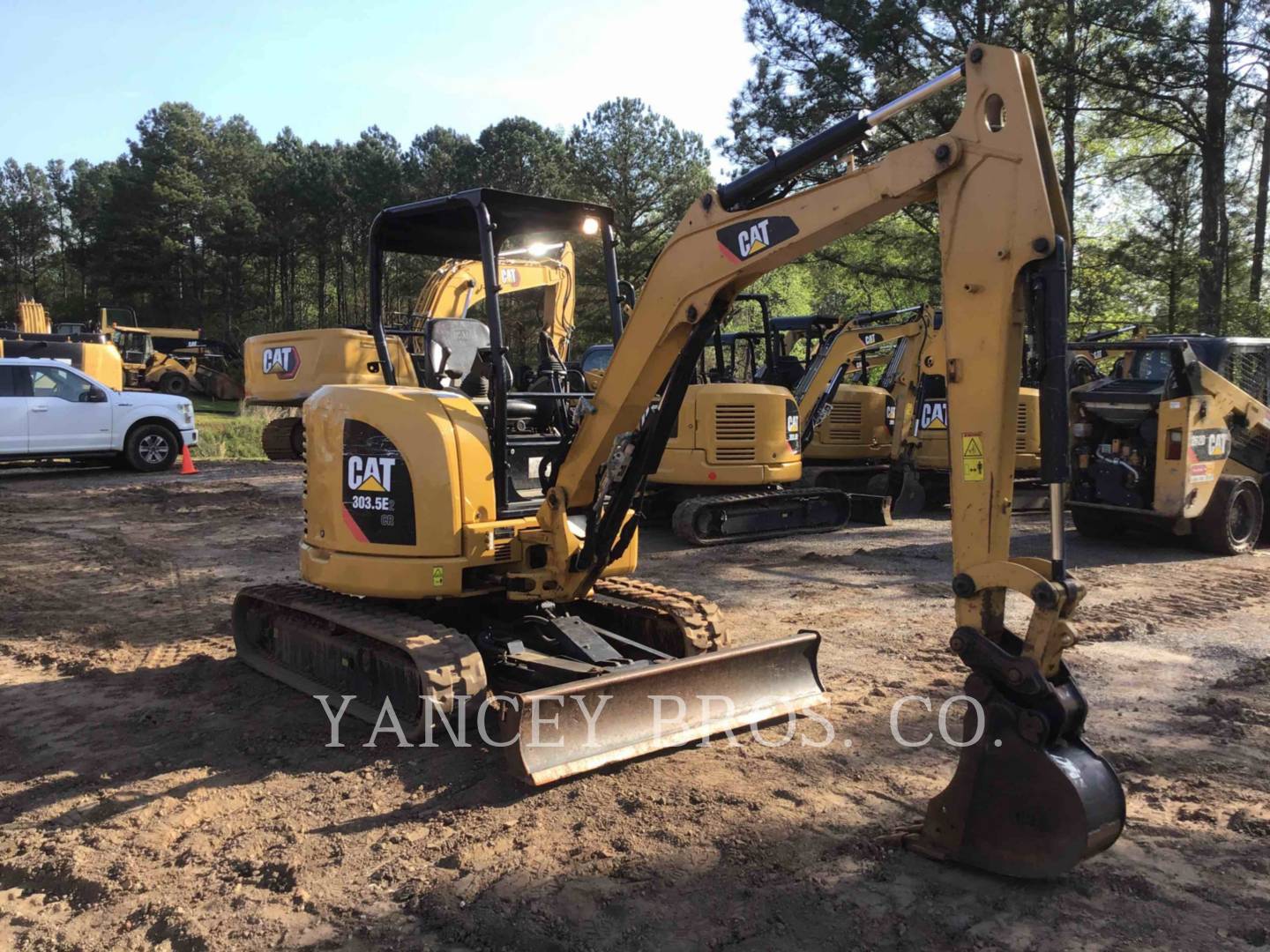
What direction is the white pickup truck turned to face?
to the viewer's right

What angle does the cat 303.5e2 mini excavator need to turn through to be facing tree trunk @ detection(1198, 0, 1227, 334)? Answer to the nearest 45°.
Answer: approximately 90° to its left

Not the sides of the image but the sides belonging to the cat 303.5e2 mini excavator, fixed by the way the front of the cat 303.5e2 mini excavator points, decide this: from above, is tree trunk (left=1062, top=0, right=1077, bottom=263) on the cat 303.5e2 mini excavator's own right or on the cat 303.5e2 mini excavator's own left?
on the cat 303.5e2 mini excavator's own left

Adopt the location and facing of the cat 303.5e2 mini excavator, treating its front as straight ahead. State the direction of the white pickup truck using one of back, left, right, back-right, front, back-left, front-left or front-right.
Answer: back

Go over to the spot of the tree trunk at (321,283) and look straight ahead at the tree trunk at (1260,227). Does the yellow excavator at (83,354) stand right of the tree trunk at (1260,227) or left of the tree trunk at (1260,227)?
right

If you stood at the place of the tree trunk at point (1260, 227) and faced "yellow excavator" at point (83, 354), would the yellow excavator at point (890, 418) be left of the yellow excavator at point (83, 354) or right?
left

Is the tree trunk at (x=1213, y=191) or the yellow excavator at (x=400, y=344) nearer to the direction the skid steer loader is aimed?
the tree trunk

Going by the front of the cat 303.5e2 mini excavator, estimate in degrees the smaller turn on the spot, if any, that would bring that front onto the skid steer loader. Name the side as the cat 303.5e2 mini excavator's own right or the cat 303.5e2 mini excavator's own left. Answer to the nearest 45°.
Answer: approximately 90° to the cat 303.5e2 mini excavator's own left
